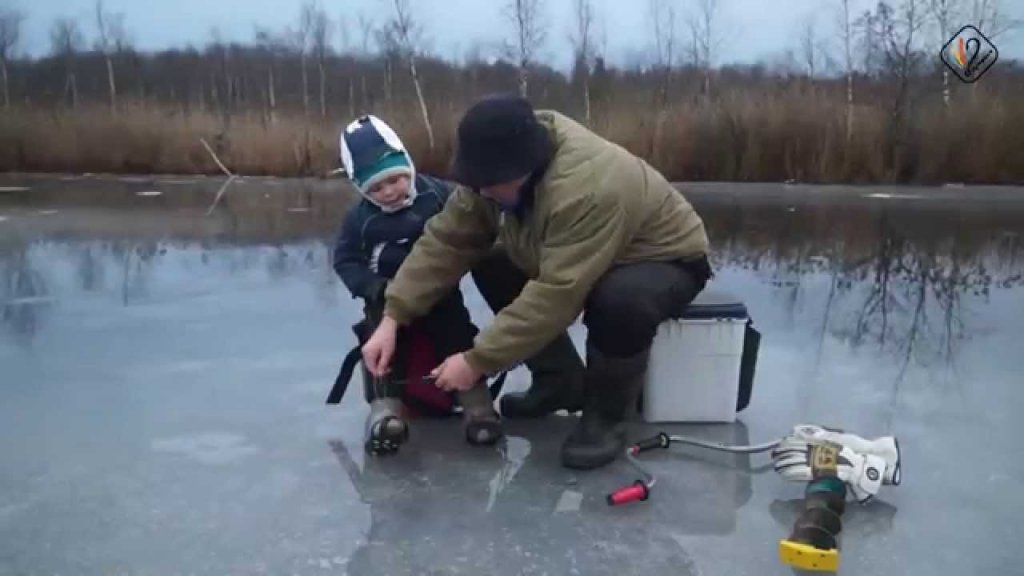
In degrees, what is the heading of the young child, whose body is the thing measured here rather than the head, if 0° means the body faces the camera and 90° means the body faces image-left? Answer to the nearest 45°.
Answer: approximately 0°

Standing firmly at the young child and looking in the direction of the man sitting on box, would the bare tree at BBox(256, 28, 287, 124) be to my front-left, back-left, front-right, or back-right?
back-left

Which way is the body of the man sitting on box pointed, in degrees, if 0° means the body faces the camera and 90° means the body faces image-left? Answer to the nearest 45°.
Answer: approximately 45°

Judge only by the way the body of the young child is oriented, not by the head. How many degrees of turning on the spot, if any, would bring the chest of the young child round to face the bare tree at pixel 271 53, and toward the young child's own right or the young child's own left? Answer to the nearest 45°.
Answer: approximately 180°

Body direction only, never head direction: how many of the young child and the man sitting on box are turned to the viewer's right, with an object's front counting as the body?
0

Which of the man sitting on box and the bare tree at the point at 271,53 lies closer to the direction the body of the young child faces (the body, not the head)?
the man sitting on box
